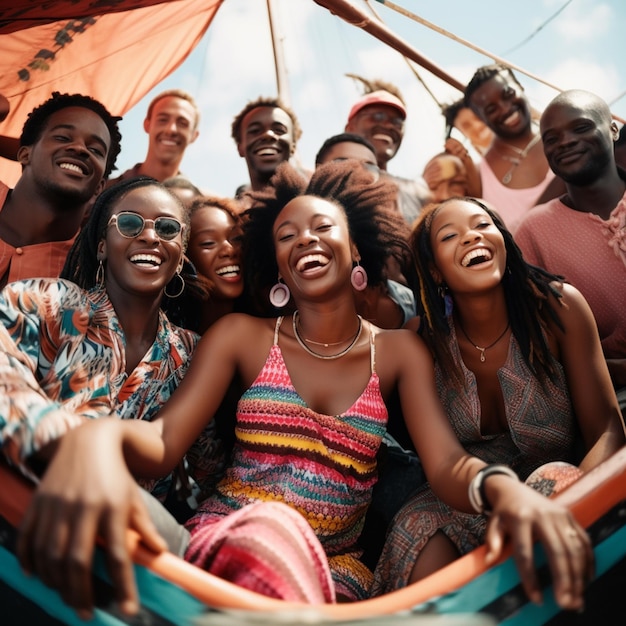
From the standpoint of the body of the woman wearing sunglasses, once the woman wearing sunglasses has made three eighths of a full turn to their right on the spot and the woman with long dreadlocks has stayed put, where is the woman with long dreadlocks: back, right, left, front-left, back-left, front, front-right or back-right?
back

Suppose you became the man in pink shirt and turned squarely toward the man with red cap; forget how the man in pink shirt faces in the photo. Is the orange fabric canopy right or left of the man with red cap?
left

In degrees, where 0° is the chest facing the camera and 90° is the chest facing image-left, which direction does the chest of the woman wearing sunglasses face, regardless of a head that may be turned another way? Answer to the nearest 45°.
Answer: approximately 315°

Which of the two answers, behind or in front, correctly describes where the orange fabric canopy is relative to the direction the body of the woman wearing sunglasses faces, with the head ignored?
behind

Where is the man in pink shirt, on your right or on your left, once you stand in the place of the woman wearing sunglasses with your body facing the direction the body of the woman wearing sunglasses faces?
on your left

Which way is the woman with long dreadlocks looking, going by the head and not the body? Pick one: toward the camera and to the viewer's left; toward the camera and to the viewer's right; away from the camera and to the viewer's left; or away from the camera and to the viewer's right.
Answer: toward the camera and to the viewer's left

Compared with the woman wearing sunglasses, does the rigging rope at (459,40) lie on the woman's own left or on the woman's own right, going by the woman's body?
on the woman's own left
